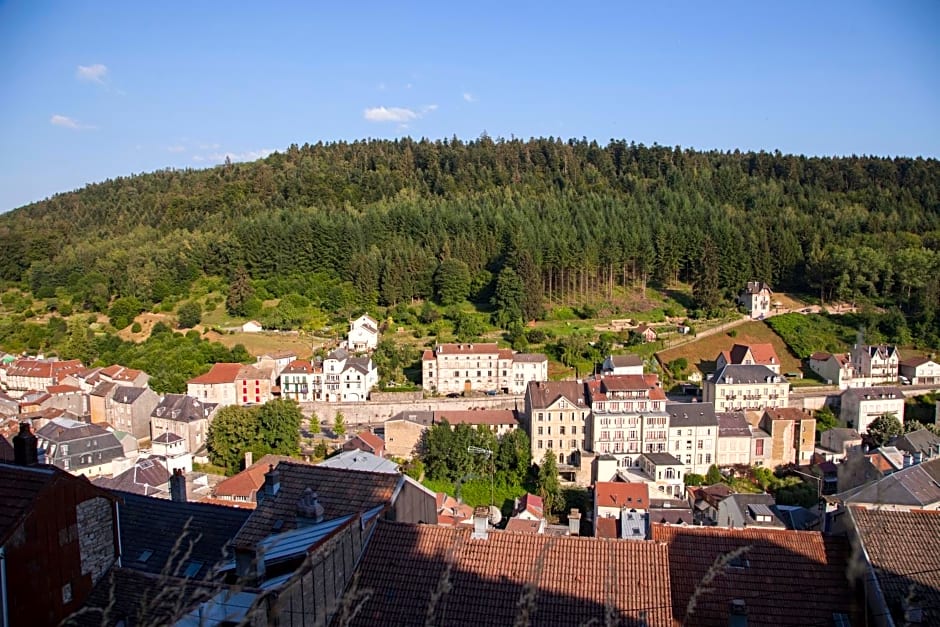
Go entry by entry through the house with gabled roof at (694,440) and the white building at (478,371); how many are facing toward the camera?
2

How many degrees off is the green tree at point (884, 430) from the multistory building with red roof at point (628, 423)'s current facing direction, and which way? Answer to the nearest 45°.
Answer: approximately 90° to its left

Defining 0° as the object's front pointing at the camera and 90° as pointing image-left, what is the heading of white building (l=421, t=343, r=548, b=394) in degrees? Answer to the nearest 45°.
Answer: approximately 0°

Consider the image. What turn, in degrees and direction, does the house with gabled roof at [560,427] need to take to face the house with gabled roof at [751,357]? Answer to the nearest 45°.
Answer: approximately 135° to its left

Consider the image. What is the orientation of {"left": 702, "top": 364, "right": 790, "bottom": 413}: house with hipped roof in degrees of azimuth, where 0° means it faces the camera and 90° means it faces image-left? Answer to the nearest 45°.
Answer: approximately 0°

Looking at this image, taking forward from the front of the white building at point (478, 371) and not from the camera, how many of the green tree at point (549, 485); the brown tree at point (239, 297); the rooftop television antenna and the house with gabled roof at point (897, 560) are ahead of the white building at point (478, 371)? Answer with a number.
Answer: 3

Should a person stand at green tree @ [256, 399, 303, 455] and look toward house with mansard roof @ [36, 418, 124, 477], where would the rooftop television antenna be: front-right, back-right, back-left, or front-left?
back-left

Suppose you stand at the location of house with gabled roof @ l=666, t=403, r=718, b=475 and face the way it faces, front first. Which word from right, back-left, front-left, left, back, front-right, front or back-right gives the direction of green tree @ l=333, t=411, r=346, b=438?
right

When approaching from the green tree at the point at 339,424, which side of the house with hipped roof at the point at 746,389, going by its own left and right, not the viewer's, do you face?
right

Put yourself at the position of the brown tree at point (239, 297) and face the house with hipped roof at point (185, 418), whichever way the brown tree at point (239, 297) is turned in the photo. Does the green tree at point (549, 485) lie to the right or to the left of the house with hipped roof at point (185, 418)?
left
